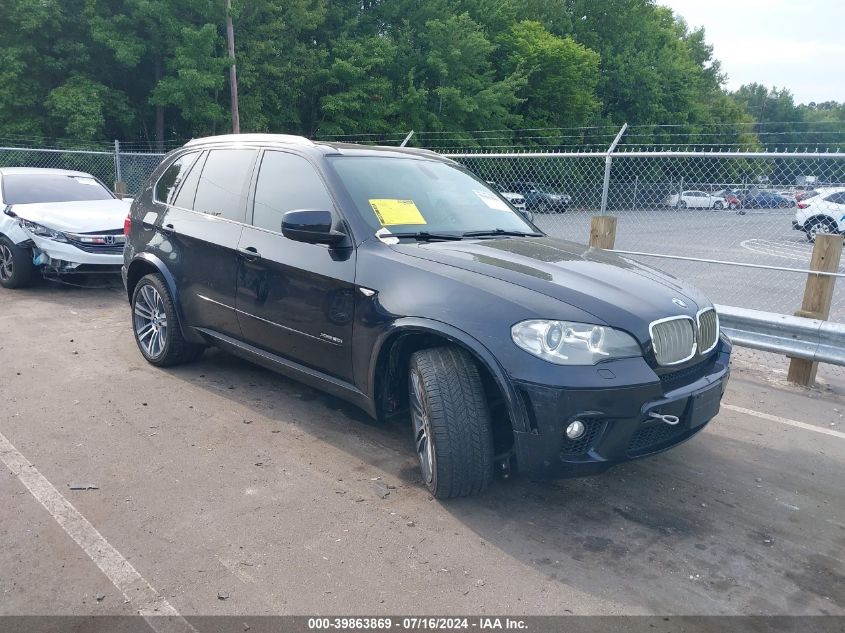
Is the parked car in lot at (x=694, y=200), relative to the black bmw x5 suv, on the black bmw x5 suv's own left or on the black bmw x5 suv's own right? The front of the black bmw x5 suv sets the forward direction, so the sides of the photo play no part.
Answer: on the black bmw x5 suv's own left

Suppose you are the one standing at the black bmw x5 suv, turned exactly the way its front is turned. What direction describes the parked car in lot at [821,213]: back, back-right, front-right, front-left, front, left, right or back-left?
left

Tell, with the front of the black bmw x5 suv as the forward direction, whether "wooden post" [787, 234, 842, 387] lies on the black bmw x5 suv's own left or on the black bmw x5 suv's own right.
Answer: on the black bmw x5 suv's own left

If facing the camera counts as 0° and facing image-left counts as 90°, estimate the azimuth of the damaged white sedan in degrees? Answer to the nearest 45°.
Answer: approximately 315°

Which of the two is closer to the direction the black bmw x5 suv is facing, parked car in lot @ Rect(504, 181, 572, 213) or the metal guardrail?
the metal guardrail

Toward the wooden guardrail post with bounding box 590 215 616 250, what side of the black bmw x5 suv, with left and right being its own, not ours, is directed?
left

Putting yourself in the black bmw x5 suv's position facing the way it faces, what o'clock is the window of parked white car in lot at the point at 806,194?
The window of parked white car in lot is roughly at 9 o'clock from the black bmw x5 suv.

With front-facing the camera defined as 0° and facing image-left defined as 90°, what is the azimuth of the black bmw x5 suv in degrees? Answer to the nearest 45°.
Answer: approximately 315°

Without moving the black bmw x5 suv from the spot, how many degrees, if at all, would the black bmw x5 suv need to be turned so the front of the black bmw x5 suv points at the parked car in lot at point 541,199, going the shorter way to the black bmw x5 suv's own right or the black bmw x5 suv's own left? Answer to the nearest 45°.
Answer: approximately 135° to the black bmw x5 suv's own left

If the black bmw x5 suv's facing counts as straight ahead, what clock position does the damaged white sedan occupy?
The damaged white sedan is roughly at 6 o'clock from the black bmw x5 suv.

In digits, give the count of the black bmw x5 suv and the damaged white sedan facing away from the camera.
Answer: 0
